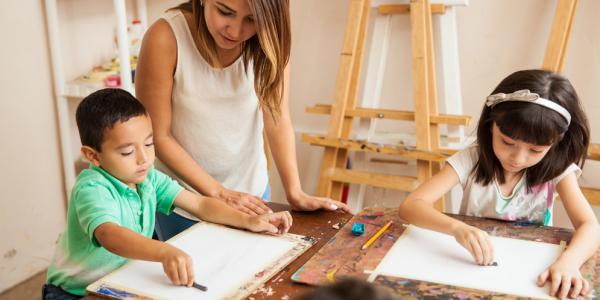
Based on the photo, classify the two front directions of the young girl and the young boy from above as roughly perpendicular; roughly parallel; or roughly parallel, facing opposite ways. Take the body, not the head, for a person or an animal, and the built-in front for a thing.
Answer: roughly perpendicular

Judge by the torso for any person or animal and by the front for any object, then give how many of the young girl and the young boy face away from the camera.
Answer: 0

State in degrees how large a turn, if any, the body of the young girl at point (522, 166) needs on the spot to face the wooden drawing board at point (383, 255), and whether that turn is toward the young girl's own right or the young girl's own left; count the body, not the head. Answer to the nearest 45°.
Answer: approximately 45° to the young girl's own right

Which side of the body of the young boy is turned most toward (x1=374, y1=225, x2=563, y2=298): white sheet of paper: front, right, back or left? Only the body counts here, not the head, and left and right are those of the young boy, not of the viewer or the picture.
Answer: front

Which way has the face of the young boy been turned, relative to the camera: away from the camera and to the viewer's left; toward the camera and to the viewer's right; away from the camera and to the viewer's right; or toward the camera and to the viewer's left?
toward the camera and to the viewer's right

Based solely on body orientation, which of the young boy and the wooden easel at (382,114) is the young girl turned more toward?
the young boy

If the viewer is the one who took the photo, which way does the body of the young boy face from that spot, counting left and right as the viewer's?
facing the viewer and to the right of the viewer

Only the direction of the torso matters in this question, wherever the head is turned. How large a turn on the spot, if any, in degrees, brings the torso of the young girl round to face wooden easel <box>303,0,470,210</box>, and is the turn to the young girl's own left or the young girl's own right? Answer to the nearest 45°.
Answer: approximately 135° to the young girl's own right

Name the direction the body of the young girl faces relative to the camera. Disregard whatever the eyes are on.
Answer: toward the camera

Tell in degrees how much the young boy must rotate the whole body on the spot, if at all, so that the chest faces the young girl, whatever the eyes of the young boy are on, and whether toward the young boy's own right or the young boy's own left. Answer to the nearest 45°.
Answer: approximately 45° to the young boy's own left

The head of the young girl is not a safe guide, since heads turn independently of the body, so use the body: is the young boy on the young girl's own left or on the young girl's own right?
on the young girl's own right

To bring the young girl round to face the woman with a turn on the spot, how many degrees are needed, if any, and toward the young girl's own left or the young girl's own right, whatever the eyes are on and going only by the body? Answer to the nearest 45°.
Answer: approximately 90° to the young girl's own right

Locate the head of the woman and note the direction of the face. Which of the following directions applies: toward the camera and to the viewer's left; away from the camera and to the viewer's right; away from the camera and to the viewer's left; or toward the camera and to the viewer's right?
toward the camera and to the viewer's left

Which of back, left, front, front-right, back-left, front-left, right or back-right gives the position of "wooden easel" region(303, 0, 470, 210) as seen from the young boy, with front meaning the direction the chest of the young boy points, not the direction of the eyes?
left
